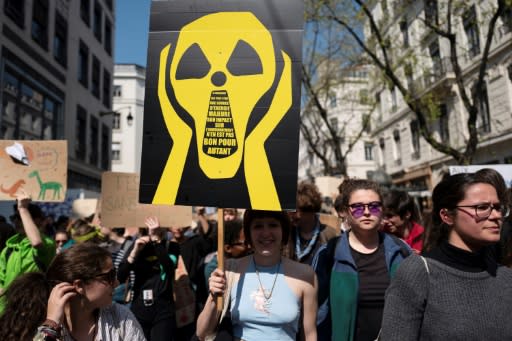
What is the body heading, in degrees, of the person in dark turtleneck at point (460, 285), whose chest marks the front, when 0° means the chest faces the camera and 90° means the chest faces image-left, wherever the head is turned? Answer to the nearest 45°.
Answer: approximately 315°

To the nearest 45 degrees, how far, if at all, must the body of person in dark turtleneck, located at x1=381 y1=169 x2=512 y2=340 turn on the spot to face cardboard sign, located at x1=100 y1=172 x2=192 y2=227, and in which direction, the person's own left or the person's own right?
approximately 135° to the person's own right

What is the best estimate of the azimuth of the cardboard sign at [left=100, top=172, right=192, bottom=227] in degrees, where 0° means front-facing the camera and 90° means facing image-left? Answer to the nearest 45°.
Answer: approximately 0°

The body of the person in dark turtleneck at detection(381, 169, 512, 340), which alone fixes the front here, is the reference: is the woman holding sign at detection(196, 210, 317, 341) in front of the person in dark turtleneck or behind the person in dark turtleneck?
behind

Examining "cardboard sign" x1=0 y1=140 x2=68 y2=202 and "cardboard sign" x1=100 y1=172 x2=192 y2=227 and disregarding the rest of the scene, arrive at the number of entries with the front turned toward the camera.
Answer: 2

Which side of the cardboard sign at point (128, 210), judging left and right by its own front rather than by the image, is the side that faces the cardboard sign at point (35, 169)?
right

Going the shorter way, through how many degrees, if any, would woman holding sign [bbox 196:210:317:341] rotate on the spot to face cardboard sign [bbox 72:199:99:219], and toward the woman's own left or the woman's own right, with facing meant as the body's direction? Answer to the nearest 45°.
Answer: approximately 135° to the woman's own right

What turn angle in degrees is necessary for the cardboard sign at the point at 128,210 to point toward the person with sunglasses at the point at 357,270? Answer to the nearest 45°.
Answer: approximately 45° to its left

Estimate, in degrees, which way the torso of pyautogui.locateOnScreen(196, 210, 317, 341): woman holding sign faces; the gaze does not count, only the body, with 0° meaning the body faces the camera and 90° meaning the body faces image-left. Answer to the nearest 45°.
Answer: approximately 0°
